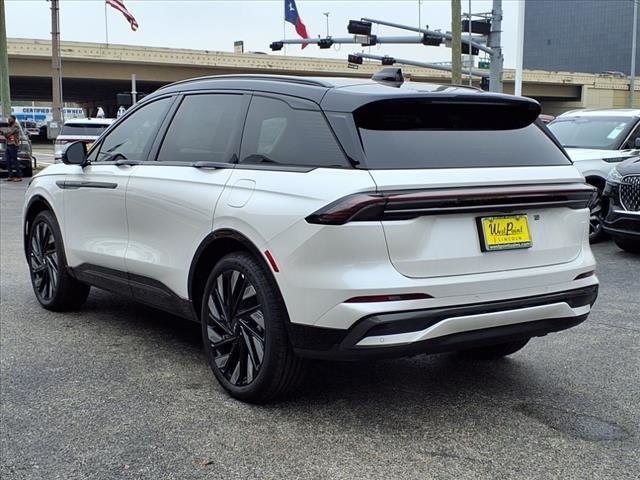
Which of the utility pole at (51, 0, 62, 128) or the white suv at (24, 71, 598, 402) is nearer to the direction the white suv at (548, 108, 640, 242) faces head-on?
the white suv

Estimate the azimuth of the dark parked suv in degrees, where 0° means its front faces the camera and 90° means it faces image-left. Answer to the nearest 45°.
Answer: approximately 45°

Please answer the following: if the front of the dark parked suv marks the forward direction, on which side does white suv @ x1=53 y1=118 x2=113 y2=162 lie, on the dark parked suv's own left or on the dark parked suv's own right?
on the dark parked suv's own right

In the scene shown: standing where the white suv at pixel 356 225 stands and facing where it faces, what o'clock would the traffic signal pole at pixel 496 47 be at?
The traffic signal pole is roughly at 2 o'clock from the white suv.

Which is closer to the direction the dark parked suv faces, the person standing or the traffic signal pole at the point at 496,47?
the person standing

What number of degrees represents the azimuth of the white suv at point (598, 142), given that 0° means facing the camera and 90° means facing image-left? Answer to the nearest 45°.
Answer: approximately 45°
